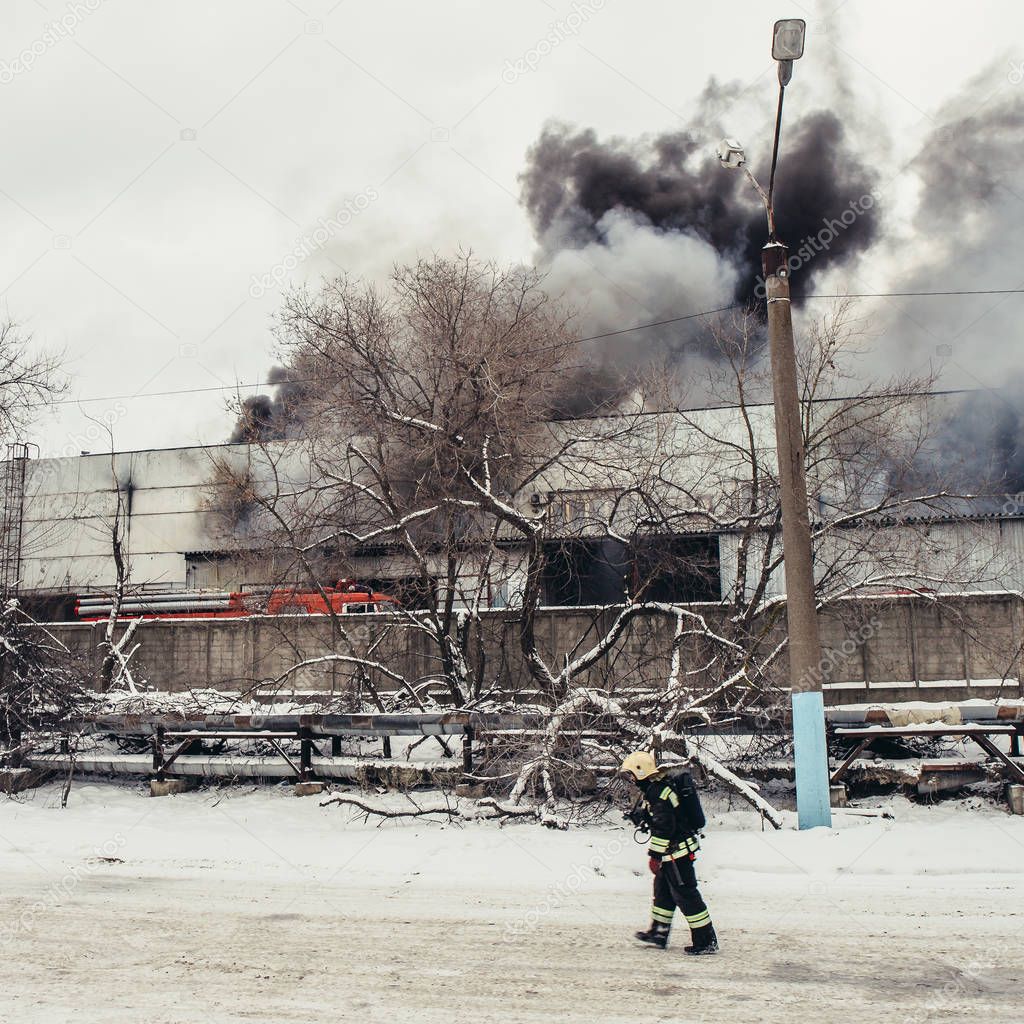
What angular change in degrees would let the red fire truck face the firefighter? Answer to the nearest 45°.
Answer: approximately 90° to its right

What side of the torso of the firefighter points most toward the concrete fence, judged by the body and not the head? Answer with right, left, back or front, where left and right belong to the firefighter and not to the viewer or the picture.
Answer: right

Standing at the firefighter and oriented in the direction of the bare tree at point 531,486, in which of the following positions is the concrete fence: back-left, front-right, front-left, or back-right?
front-right

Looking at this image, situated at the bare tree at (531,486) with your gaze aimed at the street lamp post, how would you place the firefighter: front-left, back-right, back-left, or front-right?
front-right

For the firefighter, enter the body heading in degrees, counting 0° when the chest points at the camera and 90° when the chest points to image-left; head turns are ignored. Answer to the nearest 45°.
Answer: approximately 90°

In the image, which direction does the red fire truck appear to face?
to the viewer's right

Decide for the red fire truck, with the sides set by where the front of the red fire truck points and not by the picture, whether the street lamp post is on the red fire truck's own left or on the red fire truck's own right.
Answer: on the red fire truck's own right

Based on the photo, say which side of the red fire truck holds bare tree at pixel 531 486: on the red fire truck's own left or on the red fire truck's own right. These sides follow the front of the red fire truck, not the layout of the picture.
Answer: on the red fire truck's own right
